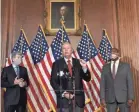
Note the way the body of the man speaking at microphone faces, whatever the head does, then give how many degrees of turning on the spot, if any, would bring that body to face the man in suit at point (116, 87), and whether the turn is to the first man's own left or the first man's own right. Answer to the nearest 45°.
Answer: approximately 135° to the first man's own left

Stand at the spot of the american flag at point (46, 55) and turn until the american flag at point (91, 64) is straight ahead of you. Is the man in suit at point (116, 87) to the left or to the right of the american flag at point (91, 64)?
right

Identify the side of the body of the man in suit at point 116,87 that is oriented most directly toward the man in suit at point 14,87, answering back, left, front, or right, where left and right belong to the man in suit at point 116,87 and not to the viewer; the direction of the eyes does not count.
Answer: right

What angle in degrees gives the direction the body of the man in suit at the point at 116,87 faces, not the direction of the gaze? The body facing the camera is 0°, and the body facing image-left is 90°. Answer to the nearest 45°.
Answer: approximately 0°

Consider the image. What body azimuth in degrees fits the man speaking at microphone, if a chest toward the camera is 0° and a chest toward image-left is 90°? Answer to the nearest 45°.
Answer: approximately 0°

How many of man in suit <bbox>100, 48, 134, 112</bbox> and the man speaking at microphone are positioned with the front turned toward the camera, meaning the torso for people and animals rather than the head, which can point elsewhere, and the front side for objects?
2
